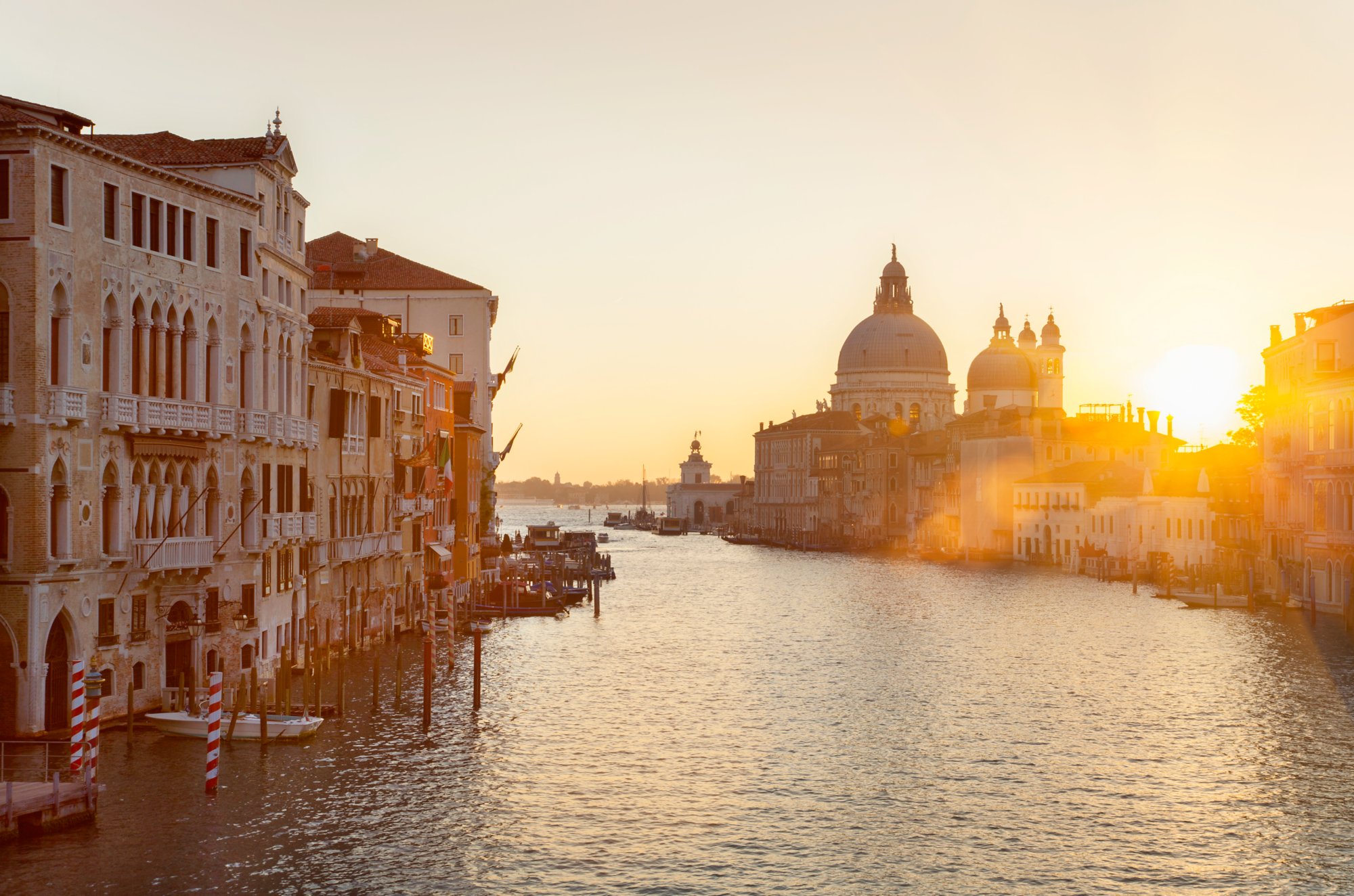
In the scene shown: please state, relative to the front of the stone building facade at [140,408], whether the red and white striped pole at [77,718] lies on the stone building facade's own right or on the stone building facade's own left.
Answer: on the stone building facade's own right

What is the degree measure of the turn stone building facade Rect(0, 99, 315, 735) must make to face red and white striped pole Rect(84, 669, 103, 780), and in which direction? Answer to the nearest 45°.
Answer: approximately 45° to its right

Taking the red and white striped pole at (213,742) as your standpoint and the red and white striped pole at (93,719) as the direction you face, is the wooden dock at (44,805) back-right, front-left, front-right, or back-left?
front-left

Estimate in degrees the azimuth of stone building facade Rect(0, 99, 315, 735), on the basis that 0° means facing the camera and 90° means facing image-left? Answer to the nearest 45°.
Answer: approximately 315°

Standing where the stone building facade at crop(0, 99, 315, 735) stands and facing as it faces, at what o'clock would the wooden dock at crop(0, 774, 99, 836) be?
The wooden dock is roughly at 2 o'clock from the stone building facade.
